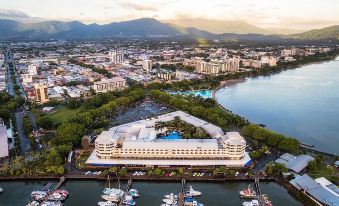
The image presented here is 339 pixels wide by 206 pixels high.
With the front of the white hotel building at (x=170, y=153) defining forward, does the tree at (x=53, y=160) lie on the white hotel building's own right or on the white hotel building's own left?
on the white hotel building's own right

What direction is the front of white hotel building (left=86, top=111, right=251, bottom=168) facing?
toward the camera

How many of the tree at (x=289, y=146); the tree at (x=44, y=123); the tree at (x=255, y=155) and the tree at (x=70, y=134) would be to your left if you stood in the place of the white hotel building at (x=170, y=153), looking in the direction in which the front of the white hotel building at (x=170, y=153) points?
2

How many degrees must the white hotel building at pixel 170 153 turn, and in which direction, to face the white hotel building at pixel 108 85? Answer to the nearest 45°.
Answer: approximately 180°

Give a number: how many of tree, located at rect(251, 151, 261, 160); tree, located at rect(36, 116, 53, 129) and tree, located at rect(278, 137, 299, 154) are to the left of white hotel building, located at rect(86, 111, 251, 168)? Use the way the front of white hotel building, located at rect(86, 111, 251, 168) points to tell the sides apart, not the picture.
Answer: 2

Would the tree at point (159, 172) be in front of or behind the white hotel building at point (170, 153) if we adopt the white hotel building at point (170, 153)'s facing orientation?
in front

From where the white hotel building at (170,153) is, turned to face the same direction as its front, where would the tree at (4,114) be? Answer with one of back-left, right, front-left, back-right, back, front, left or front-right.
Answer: back-right

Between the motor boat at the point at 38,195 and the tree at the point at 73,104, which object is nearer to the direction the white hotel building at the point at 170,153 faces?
the motor boat

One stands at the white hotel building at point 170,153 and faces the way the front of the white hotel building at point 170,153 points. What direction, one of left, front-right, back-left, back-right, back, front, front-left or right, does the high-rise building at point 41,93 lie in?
back-right

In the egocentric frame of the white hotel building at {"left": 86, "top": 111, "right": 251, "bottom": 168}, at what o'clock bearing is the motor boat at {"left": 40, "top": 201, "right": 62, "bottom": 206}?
The motor boat is roughly at 2 o'clock from the white hotel building.

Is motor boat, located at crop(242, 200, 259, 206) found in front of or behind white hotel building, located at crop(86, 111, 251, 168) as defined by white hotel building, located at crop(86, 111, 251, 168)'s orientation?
in front

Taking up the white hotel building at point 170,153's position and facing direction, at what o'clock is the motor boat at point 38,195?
The motor boat is roughly at 2 o'clock from the white hotel building.

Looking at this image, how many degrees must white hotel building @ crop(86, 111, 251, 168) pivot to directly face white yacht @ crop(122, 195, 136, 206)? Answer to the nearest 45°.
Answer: approximately 45° to its right

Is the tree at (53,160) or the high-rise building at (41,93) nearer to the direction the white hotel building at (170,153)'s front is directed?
the tree

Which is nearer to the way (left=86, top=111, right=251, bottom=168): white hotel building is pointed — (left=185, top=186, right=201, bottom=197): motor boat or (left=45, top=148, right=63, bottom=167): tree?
the motor boat

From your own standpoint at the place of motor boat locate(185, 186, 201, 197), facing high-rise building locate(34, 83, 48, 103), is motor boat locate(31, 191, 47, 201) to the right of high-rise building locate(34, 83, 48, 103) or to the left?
left
